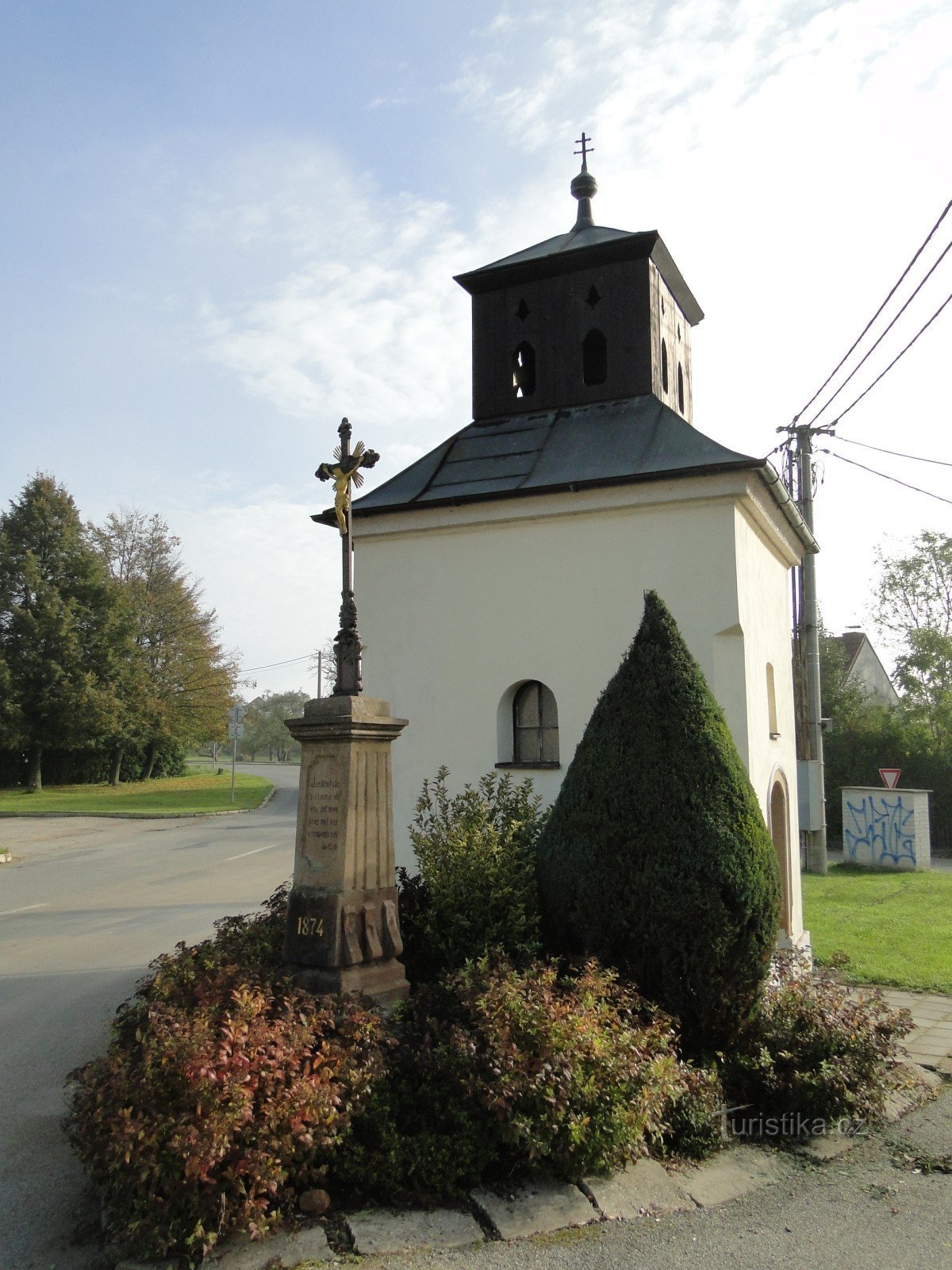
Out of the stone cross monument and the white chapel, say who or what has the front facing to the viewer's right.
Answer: the white chapel

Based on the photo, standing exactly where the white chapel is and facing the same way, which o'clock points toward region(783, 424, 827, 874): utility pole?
The utility pole is roughly at 10 o'clock from the white chapel.

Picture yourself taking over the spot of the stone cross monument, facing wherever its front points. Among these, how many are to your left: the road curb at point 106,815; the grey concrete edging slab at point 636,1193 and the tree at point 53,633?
1

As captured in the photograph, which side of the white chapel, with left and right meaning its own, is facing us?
right

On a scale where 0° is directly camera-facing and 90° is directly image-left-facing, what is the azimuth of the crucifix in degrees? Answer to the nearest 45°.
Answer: approximately 45°

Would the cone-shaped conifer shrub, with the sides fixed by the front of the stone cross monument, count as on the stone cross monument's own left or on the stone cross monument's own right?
on the stone cross monument's own left

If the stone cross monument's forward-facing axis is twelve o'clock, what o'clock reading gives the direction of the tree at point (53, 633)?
The tree is roughly at 4 o'clock from the stone cross monument.

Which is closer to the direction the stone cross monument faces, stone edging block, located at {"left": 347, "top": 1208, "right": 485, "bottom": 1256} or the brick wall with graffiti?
the stone edging block

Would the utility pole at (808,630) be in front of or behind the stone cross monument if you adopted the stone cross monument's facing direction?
behind

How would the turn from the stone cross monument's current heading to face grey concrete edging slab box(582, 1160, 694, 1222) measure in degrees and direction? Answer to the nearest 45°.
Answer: approximately 90° to its left

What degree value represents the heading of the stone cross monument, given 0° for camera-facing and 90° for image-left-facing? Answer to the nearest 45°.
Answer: approximately 45°

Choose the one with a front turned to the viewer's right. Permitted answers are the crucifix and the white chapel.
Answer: the white chapel

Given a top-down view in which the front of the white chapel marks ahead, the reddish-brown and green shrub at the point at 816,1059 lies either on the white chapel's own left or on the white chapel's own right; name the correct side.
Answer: on the white chapel's own right

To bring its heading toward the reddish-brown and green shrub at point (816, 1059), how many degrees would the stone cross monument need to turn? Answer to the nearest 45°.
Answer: approximately 135° to its left

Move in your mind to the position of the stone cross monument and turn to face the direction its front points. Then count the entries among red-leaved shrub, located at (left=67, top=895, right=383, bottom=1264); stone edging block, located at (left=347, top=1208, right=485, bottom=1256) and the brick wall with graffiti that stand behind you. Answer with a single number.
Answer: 1

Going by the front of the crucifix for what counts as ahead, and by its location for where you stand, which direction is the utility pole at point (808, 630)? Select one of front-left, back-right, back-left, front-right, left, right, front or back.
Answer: back
